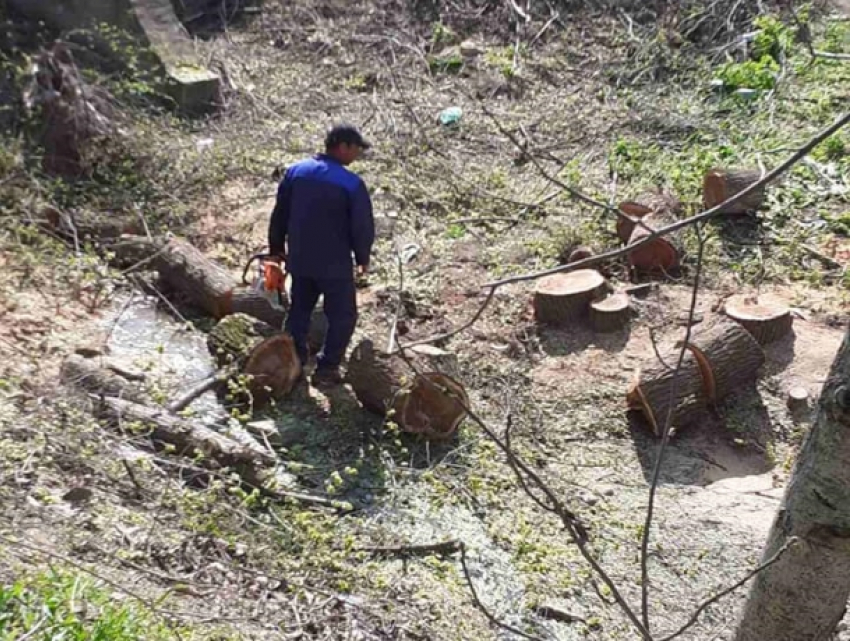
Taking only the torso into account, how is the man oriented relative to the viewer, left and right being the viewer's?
facing away from the viewer and to the right of the viewer

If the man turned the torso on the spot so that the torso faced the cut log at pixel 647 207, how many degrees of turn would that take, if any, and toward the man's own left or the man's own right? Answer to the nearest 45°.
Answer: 0° — they already face it

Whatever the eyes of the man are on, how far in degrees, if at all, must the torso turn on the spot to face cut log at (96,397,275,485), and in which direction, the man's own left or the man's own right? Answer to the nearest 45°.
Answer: approximately 180°

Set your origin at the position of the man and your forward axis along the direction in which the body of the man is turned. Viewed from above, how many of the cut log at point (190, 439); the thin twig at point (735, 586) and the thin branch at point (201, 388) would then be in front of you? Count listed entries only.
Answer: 0

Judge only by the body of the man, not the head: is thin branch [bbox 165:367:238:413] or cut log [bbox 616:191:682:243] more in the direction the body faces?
the cut log

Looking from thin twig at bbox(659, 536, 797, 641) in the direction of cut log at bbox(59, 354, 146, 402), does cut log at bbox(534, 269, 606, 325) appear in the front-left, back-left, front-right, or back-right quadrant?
front-right

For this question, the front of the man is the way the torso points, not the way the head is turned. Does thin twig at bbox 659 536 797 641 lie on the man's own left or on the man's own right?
on the man's own right

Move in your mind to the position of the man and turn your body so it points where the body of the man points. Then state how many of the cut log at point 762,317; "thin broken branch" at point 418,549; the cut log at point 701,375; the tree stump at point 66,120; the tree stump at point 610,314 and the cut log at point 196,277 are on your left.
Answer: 2

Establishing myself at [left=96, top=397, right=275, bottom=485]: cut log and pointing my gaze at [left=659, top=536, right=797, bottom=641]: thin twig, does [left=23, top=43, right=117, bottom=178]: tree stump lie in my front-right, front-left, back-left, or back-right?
back-left

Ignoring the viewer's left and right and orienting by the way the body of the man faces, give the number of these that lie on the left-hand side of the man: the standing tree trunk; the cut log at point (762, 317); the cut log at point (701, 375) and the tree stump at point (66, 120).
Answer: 1

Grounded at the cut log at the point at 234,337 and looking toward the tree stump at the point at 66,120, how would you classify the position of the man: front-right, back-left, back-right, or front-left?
back-right

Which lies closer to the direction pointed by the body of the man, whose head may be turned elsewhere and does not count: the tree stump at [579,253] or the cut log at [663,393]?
the tree stump

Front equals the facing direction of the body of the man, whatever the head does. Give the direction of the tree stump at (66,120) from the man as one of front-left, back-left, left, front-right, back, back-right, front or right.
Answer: left

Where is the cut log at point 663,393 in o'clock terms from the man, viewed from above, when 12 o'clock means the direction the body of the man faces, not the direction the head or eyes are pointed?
The cut log is roughly at 2 o'clock from the man.

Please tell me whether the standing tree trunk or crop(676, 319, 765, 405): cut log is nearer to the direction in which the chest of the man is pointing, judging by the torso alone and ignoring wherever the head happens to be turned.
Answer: the cut log

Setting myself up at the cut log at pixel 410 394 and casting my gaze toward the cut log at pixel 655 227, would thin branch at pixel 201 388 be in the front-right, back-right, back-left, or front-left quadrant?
back-left

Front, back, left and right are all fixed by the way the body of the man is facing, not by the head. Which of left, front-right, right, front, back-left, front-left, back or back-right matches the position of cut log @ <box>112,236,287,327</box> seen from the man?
left

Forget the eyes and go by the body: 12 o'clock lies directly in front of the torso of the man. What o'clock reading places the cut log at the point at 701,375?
The cut log is roughly at 2 o'clock from the man.

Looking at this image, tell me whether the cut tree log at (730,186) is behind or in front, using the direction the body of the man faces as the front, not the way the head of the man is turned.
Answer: in front
